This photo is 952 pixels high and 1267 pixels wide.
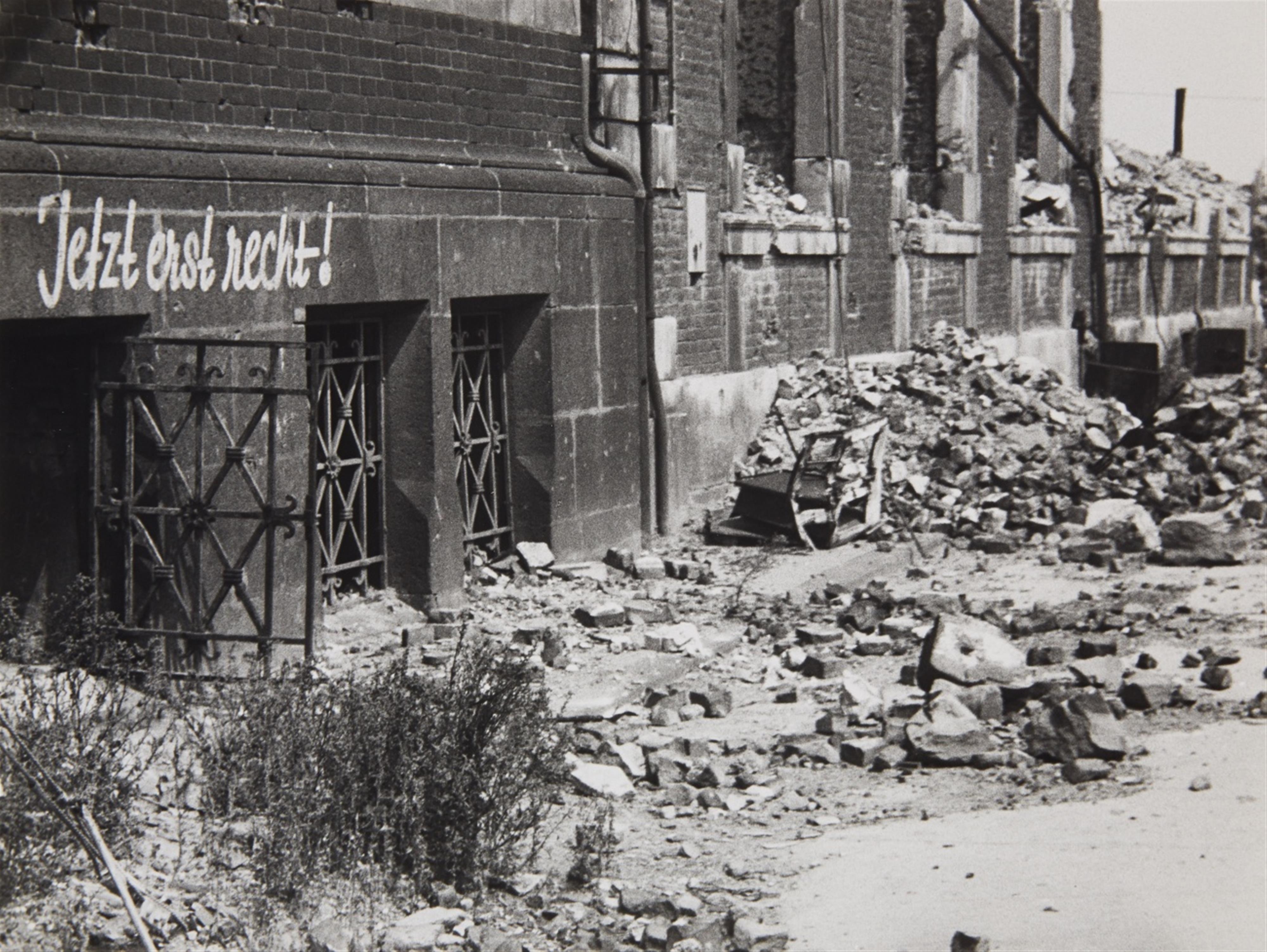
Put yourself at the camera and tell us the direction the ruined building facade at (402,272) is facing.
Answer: facing the viewer and to the right of the viewer

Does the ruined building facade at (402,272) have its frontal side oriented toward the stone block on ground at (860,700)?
yes

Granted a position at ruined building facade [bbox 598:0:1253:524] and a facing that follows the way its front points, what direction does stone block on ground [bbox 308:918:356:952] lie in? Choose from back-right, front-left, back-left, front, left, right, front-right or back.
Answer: front-right

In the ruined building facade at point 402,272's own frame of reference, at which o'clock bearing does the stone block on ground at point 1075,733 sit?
The stone block on ground is roughly at 12 o'clock from the ruined building facade.

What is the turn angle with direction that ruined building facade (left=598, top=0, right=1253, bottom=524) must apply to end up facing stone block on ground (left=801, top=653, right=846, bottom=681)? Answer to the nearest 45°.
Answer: approximately 45° to its right

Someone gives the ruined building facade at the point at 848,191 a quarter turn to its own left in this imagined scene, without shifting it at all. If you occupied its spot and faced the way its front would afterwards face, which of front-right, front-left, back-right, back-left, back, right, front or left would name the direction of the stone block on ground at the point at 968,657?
back-right

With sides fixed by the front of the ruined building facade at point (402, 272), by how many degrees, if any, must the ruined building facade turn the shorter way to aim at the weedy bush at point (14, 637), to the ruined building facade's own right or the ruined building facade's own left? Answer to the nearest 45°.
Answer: approximately 45° to the ruined building facade's own right

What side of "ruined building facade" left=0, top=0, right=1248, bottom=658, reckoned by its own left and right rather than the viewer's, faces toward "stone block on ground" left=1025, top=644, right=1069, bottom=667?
front

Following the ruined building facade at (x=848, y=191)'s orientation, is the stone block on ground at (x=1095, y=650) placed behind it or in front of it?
in front

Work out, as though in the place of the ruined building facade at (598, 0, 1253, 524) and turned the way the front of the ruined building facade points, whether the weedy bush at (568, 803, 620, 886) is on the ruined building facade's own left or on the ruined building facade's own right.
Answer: on the ruined building facade's own right

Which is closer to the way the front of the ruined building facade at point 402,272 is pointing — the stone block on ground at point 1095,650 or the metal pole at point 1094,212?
the stone block on ground

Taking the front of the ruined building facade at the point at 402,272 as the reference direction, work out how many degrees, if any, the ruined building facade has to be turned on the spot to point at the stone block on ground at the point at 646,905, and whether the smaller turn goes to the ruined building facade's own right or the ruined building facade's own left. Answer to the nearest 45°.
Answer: approximately 45° to the ruined building facade's own right

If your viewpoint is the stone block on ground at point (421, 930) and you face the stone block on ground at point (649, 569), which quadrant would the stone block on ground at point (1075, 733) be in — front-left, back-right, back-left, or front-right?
front-right

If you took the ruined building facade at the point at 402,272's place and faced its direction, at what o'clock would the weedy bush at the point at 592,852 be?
The weedy bush is roughly at 1 o'clock from the ruined building facade.

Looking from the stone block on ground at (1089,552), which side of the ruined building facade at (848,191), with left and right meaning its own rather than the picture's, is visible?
front
